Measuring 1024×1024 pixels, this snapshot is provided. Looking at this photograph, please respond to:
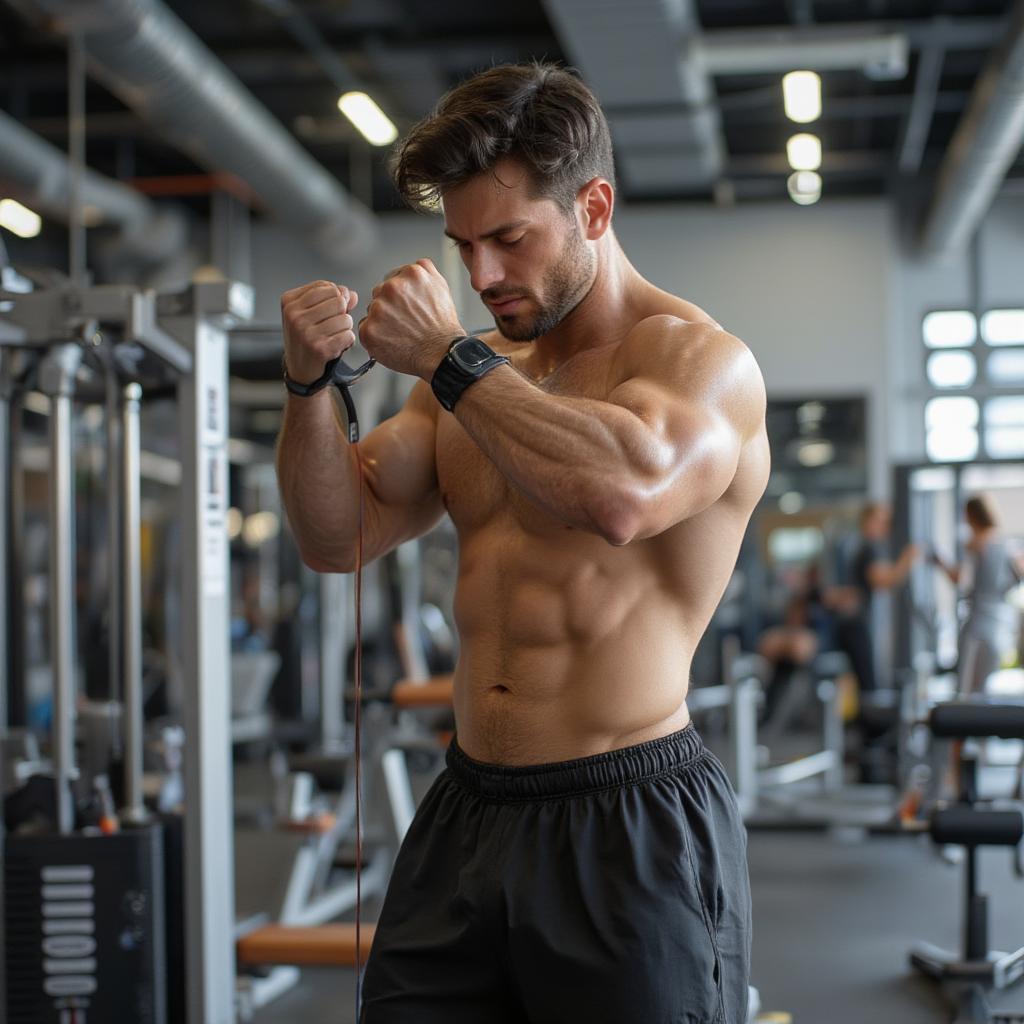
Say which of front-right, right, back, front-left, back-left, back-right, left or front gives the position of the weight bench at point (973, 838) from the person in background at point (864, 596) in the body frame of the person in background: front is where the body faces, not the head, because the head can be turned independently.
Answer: right

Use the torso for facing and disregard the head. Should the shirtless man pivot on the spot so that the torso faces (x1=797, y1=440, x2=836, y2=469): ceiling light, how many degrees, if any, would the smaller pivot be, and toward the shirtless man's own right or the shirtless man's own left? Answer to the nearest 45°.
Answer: approximately 135° to the shirtless man's own right

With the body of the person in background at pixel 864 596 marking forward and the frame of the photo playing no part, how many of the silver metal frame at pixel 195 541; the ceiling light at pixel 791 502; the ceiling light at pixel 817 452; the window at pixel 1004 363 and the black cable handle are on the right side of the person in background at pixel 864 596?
2

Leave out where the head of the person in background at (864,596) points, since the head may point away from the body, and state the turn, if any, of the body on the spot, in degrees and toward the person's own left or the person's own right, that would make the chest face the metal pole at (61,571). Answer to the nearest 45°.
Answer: approximately 90° to the person's own right

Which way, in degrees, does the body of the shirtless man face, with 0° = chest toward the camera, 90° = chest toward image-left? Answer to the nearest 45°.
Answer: approximately 45°

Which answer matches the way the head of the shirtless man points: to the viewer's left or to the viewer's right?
to the viewer's left

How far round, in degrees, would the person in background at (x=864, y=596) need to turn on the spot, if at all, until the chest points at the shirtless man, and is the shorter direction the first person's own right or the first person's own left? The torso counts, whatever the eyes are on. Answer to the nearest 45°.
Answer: approximately 90° to the first person's own right

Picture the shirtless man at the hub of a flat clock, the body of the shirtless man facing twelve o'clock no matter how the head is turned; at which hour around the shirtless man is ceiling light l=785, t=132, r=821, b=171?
The ceiling light is roughly at 5 o'clock from the shirtless man.

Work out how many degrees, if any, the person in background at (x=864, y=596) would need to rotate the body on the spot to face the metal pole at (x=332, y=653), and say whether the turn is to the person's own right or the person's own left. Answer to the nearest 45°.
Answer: approximately 135° to the person's own right

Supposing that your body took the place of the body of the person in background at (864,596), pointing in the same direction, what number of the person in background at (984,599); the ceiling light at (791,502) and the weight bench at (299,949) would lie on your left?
1

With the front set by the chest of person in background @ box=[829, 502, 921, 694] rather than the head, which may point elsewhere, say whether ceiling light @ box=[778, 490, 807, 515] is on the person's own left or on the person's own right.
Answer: on the person's own left

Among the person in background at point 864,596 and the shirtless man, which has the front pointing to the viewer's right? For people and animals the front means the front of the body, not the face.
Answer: the person in background

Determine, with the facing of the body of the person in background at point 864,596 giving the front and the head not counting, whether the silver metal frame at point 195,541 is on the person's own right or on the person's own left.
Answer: on the person's own right

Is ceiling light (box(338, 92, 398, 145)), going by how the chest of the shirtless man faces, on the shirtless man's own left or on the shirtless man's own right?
on the shirtless man's own right

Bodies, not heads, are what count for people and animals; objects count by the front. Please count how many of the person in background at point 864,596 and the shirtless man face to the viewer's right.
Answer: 1

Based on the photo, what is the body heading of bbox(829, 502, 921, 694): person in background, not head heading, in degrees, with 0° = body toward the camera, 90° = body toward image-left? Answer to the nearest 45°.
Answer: approximately 270°

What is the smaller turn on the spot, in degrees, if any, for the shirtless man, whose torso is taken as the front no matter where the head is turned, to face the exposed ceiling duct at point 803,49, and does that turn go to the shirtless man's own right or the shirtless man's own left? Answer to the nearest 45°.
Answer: approximately 135° to the shirtless man's own right
